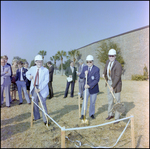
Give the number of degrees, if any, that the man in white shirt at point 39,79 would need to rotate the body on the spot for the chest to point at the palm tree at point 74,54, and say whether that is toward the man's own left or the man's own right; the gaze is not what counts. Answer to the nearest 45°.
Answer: approximately 180°

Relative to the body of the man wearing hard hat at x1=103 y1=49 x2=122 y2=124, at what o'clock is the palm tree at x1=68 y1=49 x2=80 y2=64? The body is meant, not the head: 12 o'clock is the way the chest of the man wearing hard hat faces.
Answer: The palm tree is roughly at 4 o'clock from the man wearing hard hat.

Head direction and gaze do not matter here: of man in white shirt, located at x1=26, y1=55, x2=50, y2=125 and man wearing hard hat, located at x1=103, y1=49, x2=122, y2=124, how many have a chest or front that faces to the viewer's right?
0

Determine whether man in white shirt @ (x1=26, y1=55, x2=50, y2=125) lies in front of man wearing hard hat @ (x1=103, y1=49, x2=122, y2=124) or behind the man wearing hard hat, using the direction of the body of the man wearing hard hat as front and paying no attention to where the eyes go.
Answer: in front

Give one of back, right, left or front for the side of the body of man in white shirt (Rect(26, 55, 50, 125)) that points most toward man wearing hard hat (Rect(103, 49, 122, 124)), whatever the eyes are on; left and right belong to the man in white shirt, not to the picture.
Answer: left

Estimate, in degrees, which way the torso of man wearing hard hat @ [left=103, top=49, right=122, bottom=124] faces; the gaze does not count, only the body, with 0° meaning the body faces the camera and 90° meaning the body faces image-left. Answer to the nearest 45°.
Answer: approximately 45°

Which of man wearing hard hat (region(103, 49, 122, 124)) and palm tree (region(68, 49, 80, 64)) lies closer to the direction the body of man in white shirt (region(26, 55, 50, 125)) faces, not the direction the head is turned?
the man wearing hard hat

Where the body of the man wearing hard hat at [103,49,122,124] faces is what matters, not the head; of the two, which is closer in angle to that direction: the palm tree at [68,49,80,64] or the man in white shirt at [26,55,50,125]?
the man in white shirt

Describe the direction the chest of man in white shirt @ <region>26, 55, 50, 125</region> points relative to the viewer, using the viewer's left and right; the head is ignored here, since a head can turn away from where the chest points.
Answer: facing the viewer
